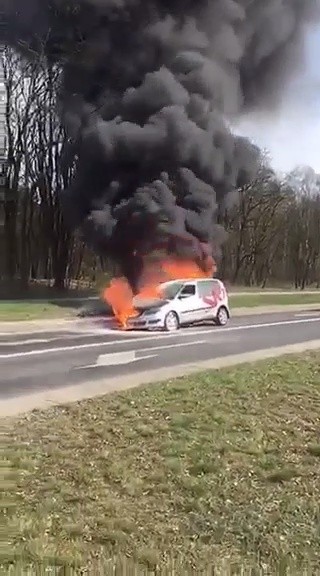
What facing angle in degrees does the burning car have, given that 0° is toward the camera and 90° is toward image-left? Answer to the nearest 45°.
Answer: approximately 45°
